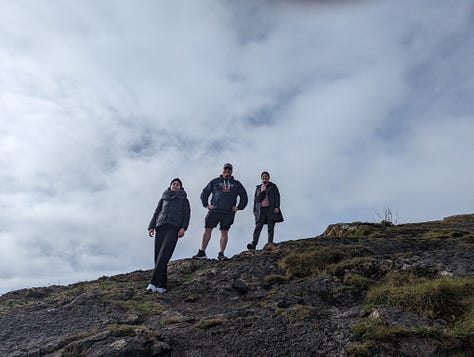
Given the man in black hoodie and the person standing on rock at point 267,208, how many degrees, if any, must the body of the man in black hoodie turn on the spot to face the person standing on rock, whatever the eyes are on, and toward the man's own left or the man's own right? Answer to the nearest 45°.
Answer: approximately 135° to the man's own left

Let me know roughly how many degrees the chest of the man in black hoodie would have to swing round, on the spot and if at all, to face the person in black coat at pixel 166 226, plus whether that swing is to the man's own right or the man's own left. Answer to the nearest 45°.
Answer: approximately 45° to the man's own right

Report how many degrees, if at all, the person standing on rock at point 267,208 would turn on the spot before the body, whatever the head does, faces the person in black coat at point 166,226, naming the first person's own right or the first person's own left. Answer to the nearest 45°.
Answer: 0° — they already face them

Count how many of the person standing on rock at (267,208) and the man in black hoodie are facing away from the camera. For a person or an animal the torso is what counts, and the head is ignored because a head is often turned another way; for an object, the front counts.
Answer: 0

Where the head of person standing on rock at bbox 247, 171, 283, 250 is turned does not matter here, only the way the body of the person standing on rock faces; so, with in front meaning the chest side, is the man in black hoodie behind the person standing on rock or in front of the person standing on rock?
in front

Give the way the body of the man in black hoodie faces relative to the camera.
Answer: toward the camera

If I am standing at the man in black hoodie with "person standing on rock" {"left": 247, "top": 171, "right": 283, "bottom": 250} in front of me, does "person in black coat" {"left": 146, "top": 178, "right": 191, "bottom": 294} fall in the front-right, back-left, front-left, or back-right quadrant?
back-right

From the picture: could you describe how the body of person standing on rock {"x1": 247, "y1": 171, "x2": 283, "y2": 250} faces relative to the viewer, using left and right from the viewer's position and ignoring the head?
facing the viewer and to the left of the viewer

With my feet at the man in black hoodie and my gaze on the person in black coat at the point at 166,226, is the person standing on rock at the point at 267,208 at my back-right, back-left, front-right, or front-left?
back-left
